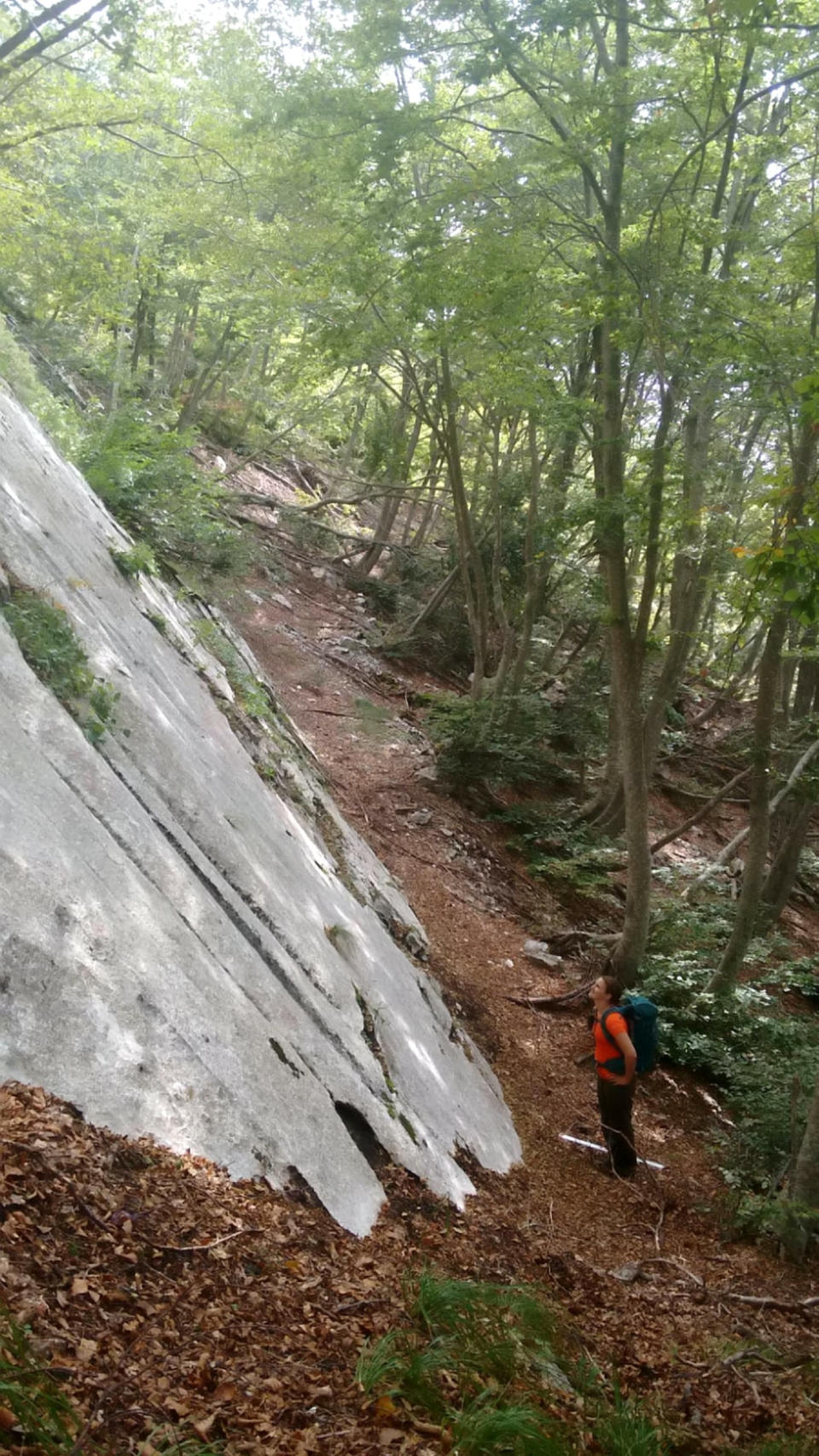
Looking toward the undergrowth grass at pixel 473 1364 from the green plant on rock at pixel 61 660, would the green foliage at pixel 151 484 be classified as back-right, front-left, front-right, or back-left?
back-left

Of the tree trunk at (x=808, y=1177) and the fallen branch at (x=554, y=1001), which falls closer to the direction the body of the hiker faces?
the fallen branch

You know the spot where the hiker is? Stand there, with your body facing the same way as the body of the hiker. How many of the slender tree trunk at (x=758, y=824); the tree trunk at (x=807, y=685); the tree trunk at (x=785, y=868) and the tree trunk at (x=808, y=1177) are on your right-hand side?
3

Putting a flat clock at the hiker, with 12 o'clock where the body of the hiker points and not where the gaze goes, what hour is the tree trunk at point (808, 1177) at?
The tree trunk is roughly at 7 o'clock from the hiker.

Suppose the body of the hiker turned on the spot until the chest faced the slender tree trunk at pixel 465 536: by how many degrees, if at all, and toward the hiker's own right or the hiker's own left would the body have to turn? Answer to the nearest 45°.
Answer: approximately 45° to the hiker's own right

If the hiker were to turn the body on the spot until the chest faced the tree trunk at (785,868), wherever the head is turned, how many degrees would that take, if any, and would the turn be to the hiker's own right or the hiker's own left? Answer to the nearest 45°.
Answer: approximately 90° to the hiker's own right

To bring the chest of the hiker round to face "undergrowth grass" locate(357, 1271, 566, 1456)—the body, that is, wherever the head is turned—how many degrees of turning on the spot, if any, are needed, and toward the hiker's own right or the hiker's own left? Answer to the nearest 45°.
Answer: approximately 90° to the hiker's own left

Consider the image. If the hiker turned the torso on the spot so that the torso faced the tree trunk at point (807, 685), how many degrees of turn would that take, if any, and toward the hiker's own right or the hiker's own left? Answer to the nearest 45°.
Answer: approximately 90° to the hiker's own right

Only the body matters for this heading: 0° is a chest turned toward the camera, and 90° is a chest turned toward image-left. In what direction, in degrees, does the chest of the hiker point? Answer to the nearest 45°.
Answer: approximately 90°

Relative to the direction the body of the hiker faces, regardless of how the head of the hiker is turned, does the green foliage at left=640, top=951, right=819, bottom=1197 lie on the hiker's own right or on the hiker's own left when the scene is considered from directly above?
on the hiker's own right
